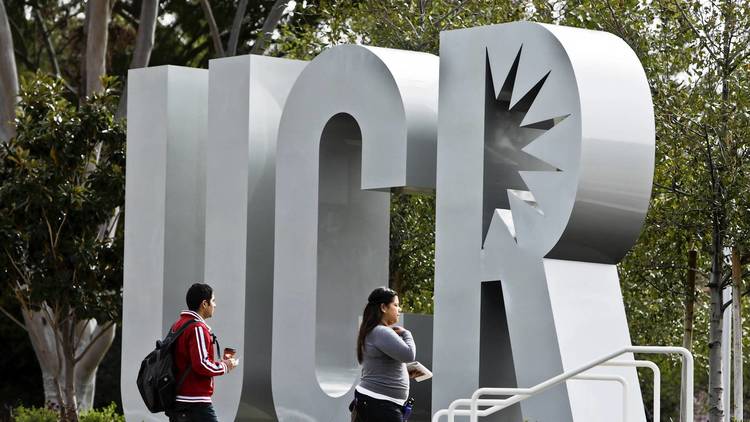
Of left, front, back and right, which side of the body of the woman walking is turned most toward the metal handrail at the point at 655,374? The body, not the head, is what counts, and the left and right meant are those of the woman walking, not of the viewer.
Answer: front

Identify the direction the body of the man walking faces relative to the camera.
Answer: to the viewer's right

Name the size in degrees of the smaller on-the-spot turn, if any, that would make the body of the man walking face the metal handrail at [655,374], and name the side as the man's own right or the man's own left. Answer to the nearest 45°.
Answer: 0° — they already face it

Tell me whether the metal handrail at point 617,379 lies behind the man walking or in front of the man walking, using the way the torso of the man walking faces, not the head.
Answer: in front

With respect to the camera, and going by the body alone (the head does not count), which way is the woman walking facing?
to the viewer's right

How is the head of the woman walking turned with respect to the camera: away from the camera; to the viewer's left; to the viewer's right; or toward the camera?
to the viewer's right

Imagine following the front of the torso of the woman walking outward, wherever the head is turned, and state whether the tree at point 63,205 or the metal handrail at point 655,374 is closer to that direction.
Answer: the metal handrail

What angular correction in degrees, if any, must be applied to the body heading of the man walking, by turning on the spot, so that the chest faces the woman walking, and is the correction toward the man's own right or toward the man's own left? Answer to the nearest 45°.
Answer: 0° — they already face them

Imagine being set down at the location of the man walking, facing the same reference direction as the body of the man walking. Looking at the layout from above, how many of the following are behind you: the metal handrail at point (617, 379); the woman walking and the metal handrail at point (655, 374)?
0

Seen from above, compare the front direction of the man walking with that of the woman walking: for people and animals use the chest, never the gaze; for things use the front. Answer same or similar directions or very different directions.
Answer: same or similar directions

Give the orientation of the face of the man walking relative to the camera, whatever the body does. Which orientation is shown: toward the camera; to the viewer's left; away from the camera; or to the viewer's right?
to the viewer's right

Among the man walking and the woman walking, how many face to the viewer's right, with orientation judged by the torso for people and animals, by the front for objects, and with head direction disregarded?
2

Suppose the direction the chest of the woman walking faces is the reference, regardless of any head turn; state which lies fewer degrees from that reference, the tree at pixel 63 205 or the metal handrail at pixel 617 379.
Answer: the metal handrail
